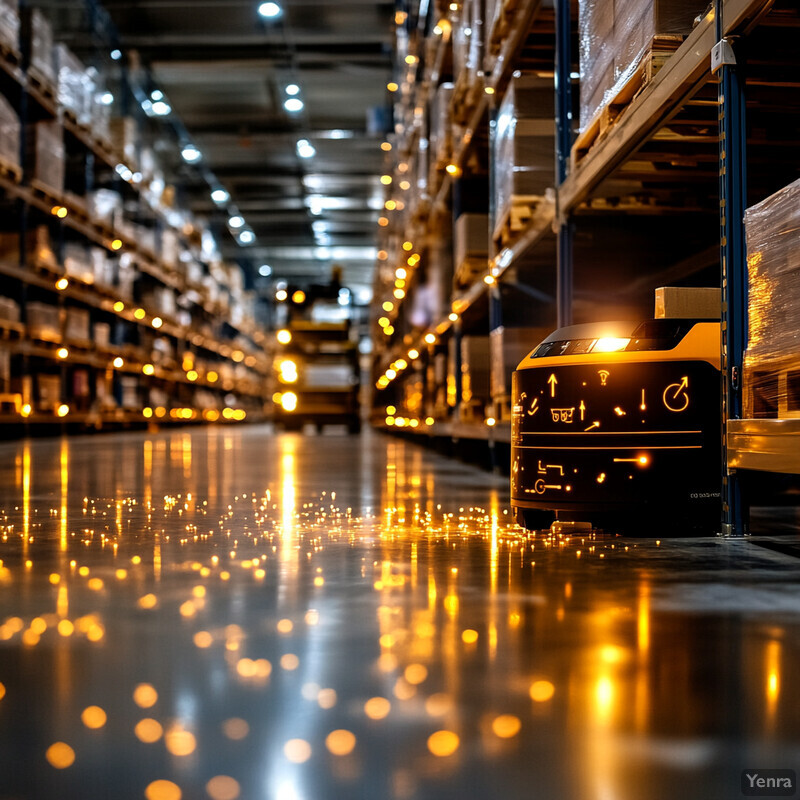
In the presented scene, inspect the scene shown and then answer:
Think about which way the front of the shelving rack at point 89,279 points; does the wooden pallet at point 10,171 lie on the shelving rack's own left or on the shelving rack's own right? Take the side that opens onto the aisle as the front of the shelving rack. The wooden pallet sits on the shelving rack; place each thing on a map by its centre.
on the shelving rack's own right

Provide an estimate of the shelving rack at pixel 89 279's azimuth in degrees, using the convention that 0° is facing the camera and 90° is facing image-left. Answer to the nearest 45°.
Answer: approximately 270°

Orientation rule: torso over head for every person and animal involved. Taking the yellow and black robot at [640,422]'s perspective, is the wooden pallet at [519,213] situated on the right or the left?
on its right

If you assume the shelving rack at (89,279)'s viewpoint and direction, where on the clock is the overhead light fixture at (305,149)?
The overhead light fixture is roughly at 10 o'clock from the shelving rack.

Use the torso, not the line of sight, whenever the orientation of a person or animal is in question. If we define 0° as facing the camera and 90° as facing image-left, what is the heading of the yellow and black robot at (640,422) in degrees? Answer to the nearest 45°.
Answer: approximately 45°

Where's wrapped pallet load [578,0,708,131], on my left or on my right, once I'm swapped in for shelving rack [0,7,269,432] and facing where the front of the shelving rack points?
on my right

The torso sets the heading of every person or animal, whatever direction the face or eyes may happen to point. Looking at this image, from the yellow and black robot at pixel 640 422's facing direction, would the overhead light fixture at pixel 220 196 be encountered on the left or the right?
on its right

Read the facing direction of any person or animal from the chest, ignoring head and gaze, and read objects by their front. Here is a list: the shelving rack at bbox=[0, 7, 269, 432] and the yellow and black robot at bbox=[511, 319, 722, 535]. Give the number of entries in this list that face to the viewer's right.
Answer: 1

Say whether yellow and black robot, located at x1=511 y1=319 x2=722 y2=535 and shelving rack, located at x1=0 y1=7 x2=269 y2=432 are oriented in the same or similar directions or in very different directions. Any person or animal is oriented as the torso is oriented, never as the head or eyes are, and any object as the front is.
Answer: very different directions
